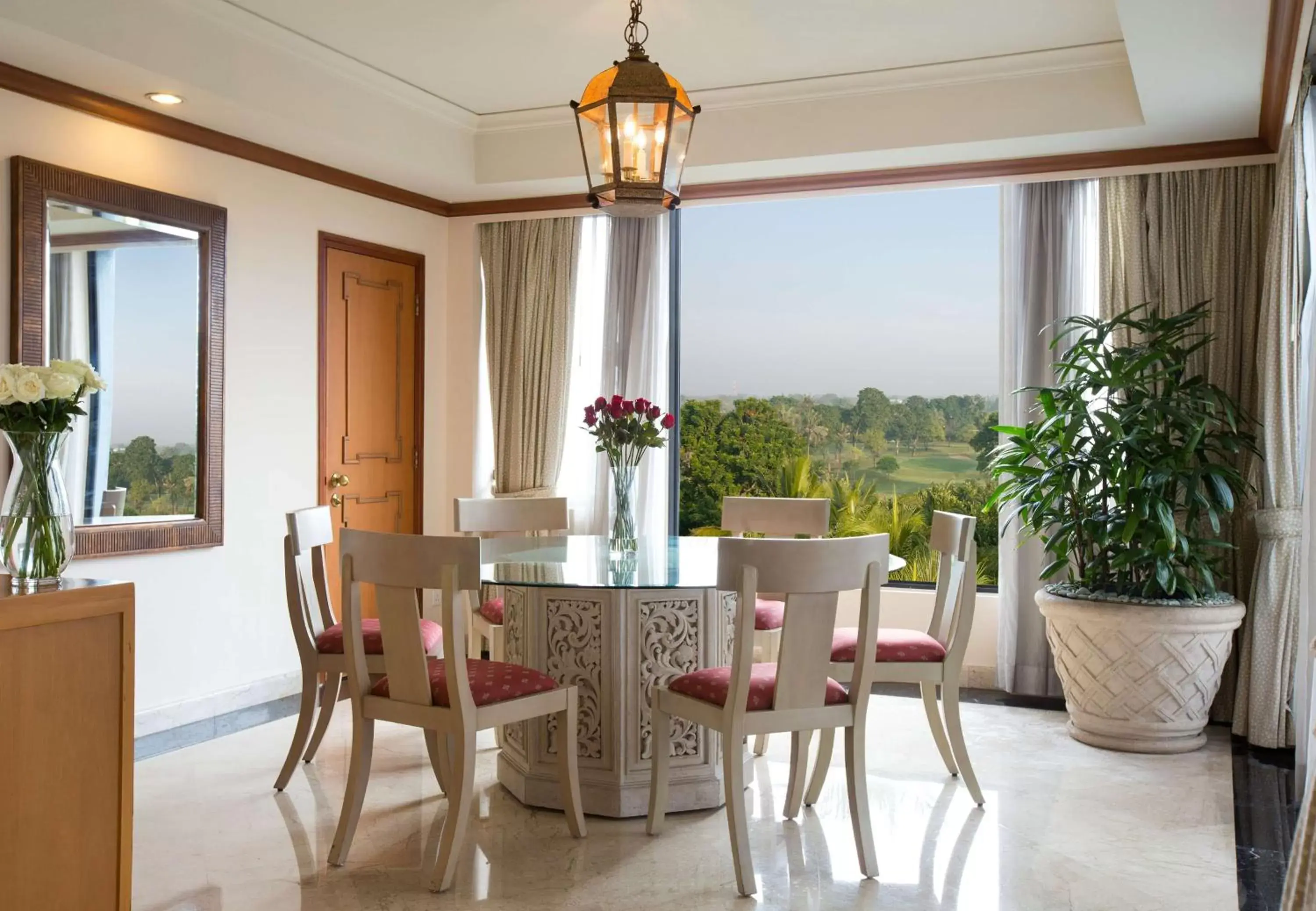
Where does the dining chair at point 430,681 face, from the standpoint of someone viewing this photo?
facing away from the viewer and to the right of the viewer

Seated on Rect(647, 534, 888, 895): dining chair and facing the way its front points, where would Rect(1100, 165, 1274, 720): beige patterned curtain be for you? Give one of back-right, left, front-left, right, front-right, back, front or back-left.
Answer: right

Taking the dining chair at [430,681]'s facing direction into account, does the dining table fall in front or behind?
in front

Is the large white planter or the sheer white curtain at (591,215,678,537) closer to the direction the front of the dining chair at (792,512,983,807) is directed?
the sheer white curtain

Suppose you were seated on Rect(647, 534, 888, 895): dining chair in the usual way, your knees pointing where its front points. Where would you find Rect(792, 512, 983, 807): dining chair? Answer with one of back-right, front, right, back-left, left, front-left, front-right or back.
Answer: right

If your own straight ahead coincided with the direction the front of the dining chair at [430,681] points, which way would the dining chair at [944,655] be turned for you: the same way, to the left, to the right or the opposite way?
to the left

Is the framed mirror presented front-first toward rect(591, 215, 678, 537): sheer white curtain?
no

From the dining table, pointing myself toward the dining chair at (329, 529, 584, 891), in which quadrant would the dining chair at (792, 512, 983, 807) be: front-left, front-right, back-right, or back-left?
back-left

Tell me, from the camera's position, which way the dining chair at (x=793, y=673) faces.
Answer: facing away from the viewer and to the left of the viewer

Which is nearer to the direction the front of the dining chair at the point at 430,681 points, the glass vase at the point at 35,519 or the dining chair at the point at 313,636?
the dining chair

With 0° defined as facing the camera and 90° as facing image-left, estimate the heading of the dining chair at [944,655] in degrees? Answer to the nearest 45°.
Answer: approximately 90°

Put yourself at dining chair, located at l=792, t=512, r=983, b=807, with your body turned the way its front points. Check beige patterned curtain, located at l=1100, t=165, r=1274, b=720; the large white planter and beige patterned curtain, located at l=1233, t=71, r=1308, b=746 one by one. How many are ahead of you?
0

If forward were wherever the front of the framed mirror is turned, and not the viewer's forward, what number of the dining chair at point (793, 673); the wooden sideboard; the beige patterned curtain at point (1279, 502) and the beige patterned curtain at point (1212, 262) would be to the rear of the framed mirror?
0

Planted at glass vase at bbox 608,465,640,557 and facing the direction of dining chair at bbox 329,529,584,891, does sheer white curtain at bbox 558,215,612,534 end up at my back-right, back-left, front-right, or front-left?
back-right

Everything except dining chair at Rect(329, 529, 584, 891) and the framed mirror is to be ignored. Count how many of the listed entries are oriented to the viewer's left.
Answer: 0

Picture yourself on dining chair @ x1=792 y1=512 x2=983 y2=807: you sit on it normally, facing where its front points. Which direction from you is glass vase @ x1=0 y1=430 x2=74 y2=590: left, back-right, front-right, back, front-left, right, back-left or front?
front-left

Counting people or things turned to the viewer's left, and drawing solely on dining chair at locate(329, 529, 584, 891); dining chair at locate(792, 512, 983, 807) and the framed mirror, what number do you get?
1

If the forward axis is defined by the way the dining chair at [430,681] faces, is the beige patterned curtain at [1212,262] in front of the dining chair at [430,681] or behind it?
in front

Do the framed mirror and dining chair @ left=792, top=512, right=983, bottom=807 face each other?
yes

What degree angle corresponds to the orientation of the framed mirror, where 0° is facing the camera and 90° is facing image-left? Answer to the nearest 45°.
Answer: approximately 315°

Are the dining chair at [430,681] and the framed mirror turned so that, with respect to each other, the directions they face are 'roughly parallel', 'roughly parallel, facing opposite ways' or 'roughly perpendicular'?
roughly perpendicular

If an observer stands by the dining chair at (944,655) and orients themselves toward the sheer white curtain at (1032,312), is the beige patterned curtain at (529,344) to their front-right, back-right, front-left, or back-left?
front-left
